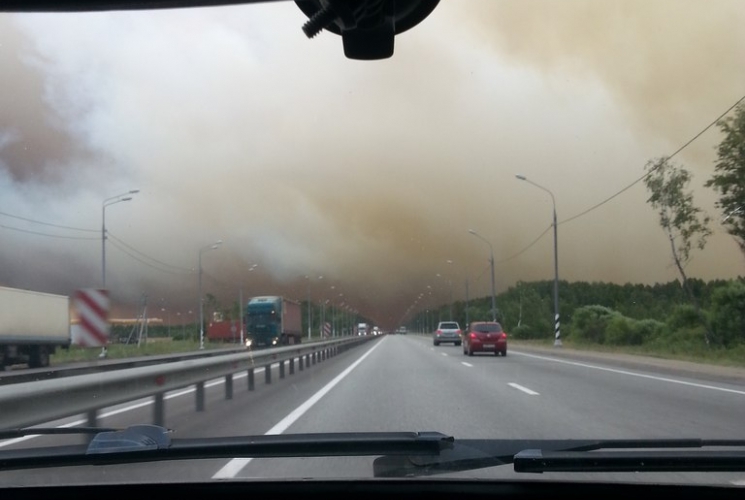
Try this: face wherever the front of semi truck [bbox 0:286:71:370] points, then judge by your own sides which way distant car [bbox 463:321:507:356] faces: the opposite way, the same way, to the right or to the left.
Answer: the opposite way

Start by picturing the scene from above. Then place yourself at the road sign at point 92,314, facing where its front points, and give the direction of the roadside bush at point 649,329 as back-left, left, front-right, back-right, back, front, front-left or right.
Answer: back-left

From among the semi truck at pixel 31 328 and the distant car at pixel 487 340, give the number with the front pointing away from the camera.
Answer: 1

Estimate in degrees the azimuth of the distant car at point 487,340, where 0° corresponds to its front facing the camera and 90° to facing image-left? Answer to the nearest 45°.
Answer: approximately 180°

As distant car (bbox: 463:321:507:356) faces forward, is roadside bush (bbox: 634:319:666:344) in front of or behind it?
in front

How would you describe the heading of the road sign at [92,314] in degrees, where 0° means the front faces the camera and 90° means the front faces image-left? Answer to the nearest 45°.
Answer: approximately 0°

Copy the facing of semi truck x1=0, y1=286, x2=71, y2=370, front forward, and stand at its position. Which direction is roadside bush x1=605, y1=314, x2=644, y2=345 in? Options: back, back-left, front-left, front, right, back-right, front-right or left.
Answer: back
